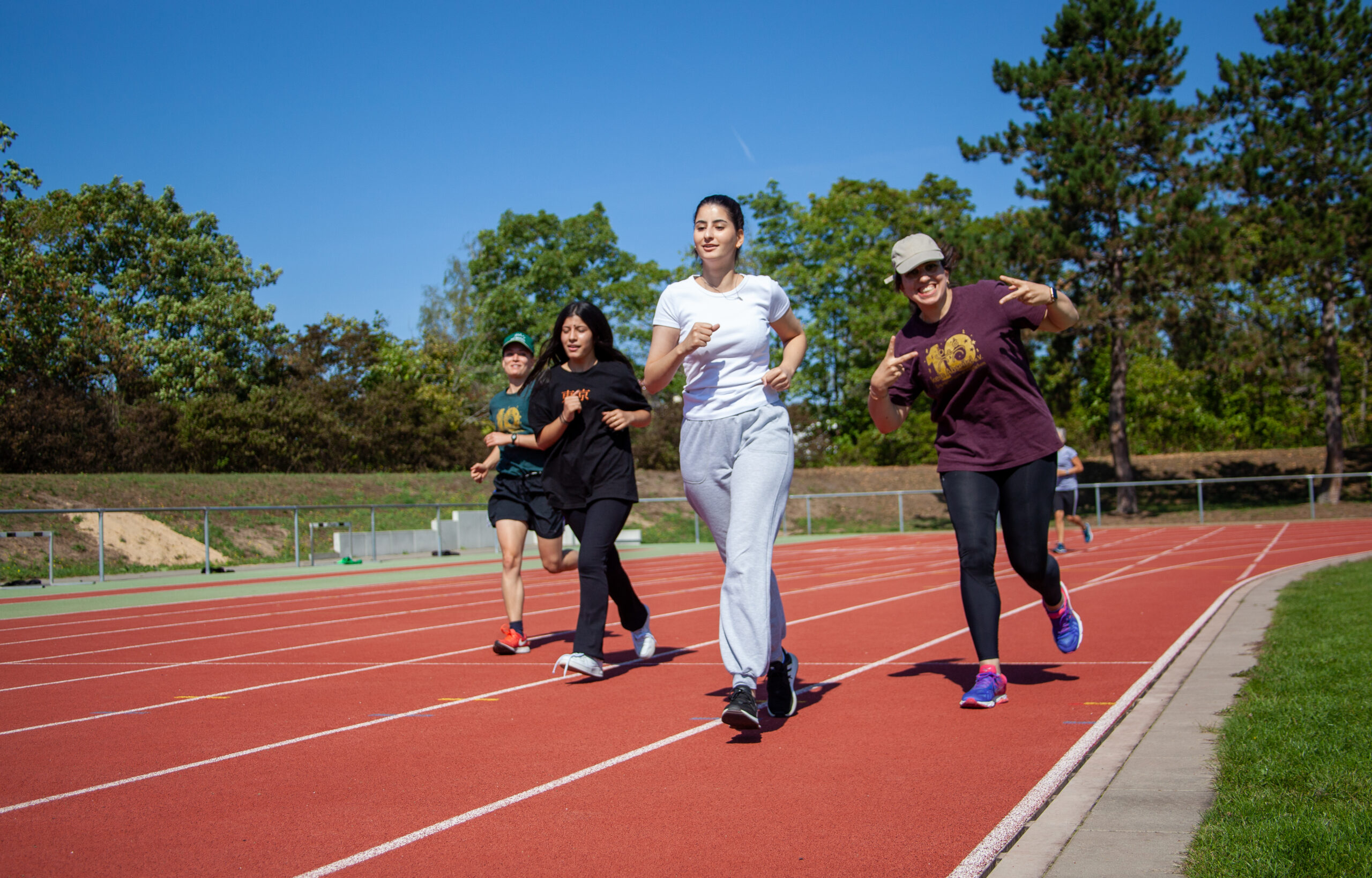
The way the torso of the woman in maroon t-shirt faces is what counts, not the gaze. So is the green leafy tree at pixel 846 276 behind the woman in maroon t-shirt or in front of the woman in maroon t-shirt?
behind

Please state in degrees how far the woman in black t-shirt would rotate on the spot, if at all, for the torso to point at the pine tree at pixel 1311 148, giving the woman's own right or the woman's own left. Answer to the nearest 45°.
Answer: approximately 180°

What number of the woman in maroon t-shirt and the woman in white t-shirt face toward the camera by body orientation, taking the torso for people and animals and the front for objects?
2

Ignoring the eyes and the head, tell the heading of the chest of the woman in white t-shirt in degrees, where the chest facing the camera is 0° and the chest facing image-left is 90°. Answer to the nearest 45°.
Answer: approximately 0°

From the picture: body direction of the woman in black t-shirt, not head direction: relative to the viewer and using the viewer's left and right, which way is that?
facing the viewer and to the left of the viewer

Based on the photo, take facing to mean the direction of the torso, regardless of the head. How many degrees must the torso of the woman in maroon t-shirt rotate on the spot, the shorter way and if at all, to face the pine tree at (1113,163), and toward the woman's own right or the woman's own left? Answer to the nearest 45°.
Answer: approximately 180°

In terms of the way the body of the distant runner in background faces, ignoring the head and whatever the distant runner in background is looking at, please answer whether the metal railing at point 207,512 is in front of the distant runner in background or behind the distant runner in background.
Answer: in front

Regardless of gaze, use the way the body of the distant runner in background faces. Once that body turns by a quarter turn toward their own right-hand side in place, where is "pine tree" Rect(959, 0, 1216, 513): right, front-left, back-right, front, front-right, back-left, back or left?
front-right

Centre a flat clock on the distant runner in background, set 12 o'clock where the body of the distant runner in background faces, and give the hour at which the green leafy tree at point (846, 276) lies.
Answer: The green leafy tree is roughly at 4 o'clock from the distant runner in background.

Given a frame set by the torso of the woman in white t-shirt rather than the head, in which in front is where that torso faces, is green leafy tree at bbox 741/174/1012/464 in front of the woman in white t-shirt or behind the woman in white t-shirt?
behind

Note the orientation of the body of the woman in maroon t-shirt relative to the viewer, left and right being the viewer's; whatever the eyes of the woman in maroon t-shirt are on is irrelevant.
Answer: facing the viewer
